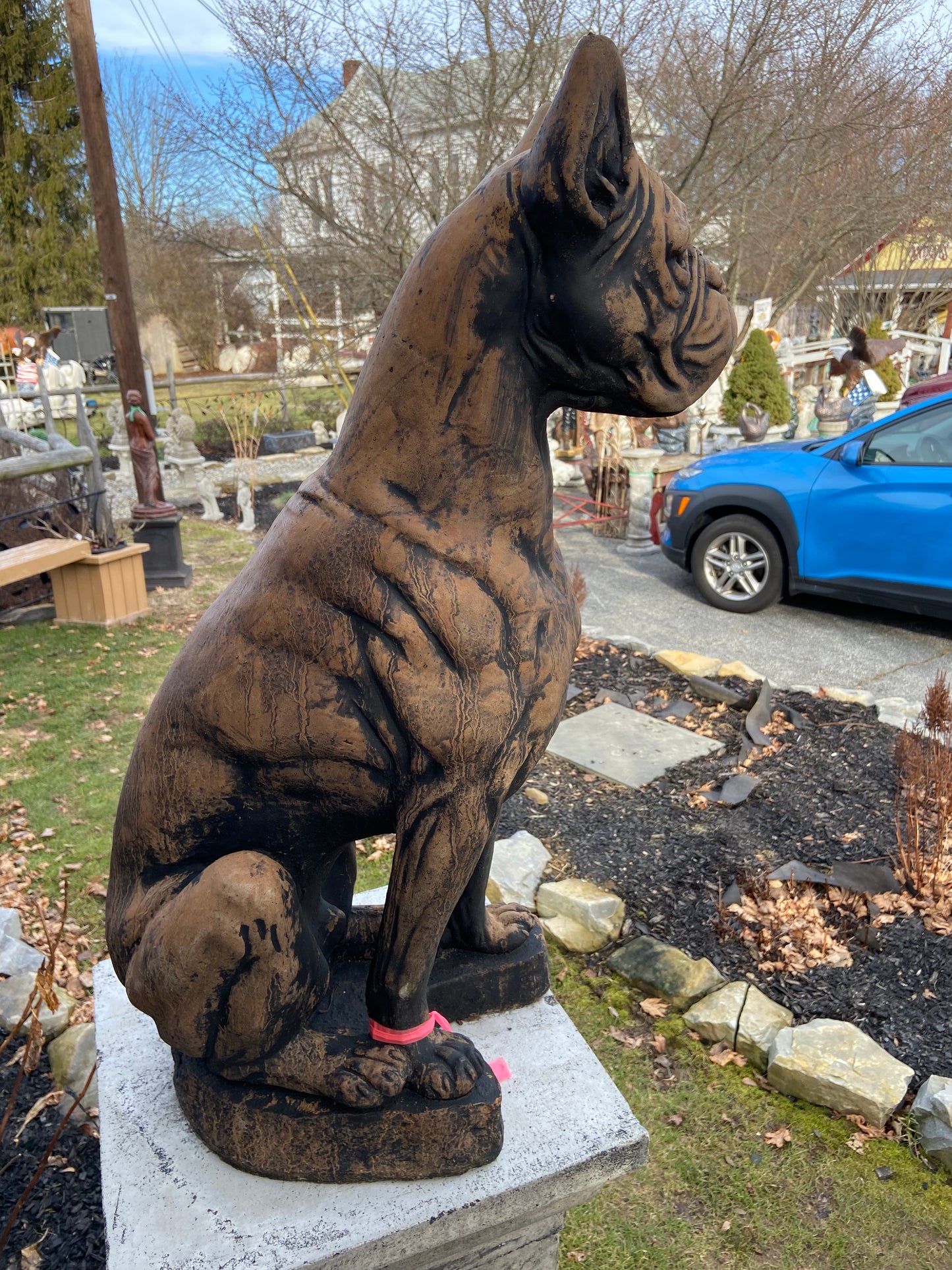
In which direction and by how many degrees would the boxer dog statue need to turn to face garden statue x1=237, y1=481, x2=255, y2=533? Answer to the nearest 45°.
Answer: approximately 90° to its left

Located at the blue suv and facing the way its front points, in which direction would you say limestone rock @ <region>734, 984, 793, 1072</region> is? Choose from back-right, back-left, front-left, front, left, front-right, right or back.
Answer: left

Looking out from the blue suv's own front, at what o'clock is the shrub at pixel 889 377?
The shrub is roughly at 3 o'clock from the blue suv.

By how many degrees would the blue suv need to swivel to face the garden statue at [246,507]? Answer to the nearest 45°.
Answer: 0° — it already faces it

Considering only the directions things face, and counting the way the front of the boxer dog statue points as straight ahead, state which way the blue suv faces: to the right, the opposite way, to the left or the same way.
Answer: the opposite way

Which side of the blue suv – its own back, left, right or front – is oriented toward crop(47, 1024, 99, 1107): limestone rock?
left

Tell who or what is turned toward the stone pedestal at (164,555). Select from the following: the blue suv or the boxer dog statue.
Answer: the blue suv

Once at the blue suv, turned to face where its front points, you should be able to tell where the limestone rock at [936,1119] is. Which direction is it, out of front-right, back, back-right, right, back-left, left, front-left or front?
left

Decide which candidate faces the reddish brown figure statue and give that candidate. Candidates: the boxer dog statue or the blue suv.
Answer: the blue suv

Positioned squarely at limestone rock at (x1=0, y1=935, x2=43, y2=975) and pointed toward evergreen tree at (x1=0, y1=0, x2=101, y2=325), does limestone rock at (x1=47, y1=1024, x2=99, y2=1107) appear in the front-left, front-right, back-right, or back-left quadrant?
back-right

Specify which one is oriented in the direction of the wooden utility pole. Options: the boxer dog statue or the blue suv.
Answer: the blue suv

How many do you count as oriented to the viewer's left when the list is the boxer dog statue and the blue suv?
1

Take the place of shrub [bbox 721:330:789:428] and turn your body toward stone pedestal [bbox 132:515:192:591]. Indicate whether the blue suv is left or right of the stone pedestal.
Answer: left

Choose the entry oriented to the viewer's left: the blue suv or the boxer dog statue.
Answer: the blue suv

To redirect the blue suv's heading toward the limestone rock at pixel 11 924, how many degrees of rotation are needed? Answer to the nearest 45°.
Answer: approximately 45° to its left

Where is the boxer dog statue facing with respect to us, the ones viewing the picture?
facing to the right of the viewer

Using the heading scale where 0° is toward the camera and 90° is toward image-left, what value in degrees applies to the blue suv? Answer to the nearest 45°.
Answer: approximately 90°
